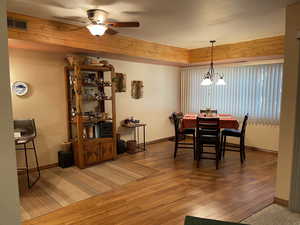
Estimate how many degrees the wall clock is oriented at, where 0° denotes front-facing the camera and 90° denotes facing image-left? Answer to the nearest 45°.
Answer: approximately 0°

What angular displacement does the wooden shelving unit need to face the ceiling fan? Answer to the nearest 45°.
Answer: approximately 45° to its right

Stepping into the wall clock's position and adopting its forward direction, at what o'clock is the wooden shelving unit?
The wooden shelving unit is roughly at 9 o'clock from the wall clock.

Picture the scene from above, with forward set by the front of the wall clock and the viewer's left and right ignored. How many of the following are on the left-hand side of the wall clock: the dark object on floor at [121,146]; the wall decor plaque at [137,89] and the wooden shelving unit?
3

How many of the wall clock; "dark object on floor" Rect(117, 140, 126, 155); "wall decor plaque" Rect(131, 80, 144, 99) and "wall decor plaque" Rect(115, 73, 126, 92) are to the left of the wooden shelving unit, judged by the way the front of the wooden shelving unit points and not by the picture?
3

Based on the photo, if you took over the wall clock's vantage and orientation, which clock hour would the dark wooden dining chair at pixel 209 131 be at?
The dark wooden dining chair is roughly at 10 o'clock from the wall clock.

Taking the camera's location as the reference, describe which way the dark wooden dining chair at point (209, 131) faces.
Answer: facing away from the viewer

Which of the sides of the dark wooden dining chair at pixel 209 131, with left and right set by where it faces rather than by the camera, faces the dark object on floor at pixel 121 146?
left

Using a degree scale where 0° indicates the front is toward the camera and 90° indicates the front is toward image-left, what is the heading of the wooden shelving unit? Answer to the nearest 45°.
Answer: approximately 315°

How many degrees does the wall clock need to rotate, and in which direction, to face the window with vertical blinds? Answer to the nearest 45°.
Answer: approximately 90° to its left

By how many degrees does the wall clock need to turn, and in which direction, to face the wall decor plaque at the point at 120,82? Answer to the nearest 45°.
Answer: approximately 90° to its left
